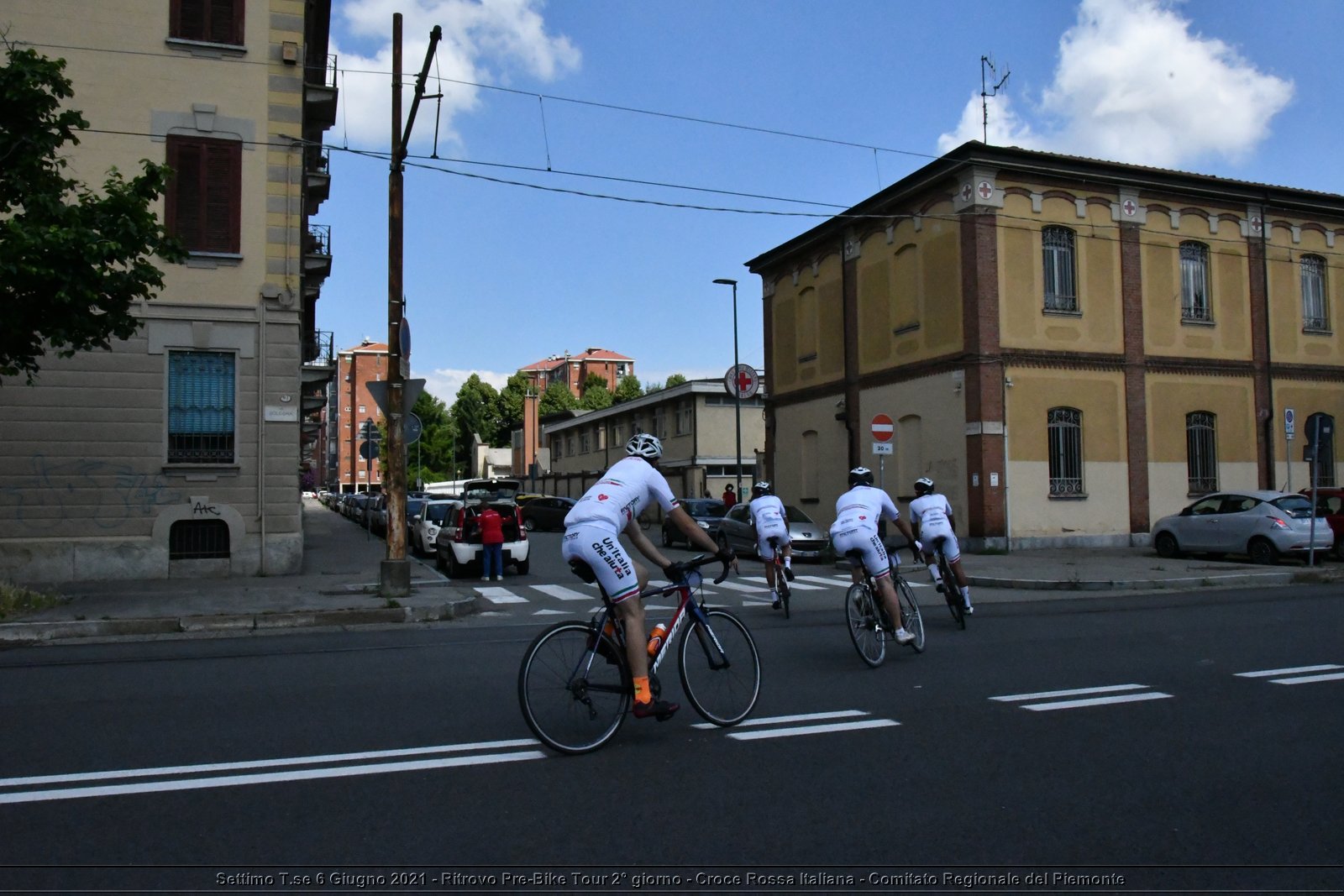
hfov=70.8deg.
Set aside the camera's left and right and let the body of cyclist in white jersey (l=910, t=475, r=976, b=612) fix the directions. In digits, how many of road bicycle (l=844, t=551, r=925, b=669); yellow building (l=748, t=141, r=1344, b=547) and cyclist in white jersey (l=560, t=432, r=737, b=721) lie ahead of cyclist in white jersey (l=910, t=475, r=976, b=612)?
1

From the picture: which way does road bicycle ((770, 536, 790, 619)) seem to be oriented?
away from the camera

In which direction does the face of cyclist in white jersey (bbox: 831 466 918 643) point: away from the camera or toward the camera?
away from the camera

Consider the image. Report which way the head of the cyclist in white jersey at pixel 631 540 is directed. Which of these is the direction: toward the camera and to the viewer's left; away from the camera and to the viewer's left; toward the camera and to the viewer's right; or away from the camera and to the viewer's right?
away from the camera and to the viewer's right

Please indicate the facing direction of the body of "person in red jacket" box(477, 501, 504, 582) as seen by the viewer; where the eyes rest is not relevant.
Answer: away from the camera

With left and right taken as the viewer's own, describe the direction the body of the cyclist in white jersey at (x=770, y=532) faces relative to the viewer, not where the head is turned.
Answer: facing away from the viewer

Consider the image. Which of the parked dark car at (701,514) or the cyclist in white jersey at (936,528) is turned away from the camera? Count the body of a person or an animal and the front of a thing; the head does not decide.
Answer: the cyclist in white jersey

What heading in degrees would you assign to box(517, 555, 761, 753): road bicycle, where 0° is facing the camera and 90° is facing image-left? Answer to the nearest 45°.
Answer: approximately 225°

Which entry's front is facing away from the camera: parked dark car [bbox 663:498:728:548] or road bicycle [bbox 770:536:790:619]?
the road bicycle

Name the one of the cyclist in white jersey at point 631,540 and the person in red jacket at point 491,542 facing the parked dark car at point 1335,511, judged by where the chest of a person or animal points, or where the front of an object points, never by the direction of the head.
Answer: the cyclist in white jersey

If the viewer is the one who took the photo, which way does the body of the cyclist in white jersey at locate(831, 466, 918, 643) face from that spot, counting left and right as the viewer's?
facing away from the viewer and to the right of the viewer

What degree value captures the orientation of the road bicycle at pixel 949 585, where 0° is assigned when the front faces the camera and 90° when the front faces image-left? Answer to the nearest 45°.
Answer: approximately 180°

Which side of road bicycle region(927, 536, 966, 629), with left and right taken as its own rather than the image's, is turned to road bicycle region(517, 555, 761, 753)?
back

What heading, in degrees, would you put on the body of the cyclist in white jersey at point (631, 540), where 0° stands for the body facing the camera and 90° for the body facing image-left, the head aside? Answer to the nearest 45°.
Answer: approximately 225°

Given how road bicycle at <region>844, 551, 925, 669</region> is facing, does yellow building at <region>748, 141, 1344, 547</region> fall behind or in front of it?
in front
